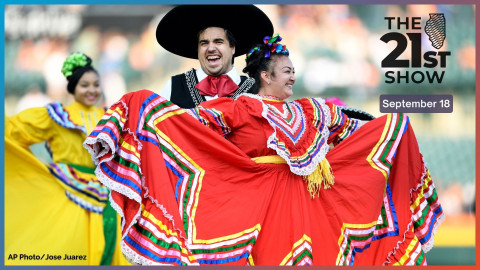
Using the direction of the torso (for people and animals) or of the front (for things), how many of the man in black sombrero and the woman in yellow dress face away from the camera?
0

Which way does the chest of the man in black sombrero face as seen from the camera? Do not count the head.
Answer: toward the camera

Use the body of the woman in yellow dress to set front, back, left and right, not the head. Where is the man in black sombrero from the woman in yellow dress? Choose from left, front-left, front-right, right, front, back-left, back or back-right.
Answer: front

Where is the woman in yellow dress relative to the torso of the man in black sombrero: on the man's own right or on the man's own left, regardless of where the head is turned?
on the man's own right

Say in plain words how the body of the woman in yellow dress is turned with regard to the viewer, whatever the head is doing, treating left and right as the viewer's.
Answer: facing the viewer and to the right of the viewer
